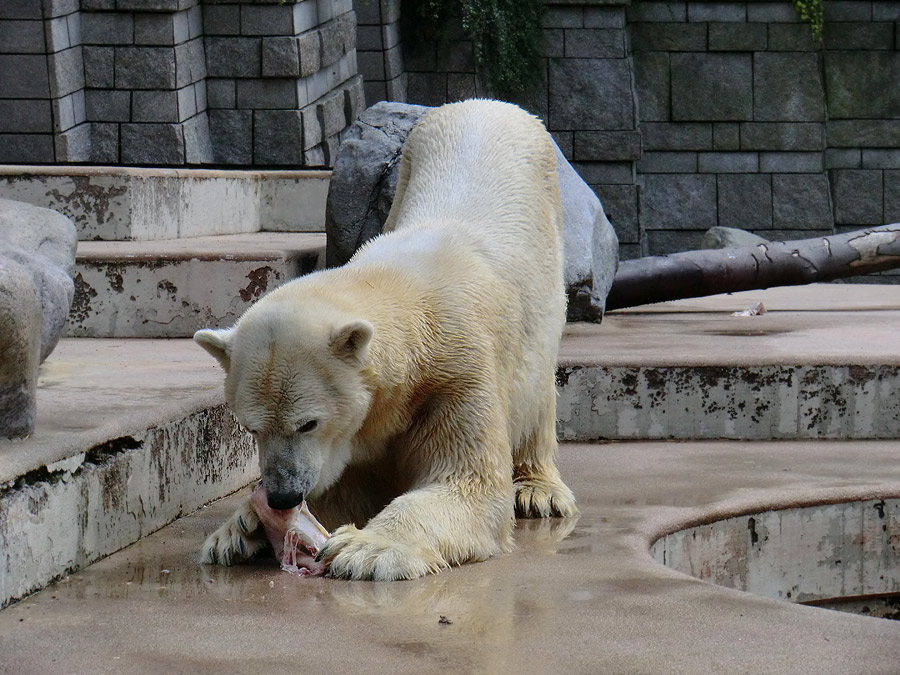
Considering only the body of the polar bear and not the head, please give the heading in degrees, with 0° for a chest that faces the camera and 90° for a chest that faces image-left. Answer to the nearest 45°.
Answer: approximately 45°

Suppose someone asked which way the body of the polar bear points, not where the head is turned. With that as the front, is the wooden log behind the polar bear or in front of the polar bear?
behind

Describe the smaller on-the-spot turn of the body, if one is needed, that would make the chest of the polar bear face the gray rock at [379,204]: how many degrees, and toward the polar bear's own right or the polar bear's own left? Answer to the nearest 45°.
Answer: approximately 135° to the polar bear's own right

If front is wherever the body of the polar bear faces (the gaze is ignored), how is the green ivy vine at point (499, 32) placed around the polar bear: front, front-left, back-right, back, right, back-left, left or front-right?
back-right

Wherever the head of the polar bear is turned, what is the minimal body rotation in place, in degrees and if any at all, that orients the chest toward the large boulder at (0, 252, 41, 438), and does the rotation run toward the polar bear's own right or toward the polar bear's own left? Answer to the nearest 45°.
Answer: approximately 45° to the polar bear's own right

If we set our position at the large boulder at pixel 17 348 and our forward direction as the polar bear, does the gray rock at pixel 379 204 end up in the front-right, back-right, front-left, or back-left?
front-left

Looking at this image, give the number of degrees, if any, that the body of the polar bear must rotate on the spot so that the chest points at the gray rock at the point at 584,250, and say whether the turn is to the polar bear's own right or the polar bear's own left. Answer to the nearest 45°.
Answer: approximately 135° to the polar bear's own right

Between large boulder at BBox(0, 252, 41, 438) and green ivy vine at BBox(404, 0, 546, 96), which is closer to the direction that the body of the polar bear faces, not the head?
the large boulder

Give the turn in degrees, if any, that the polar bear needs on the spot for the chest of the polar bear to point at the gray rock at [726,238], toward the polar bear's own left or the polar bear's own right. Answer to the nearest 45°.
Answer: approximately 135° to the polar bear's own right

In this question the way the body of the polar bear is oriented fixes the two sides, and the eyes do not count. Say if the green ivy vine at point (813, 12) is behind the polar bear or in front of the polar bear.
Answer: behind

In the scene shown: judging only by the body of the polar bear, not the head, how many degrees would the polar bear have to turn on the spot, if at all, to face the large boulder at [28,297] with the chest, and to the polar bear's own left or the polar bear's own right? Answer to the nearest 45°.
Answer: approximately 90° to the polar bear's own right
